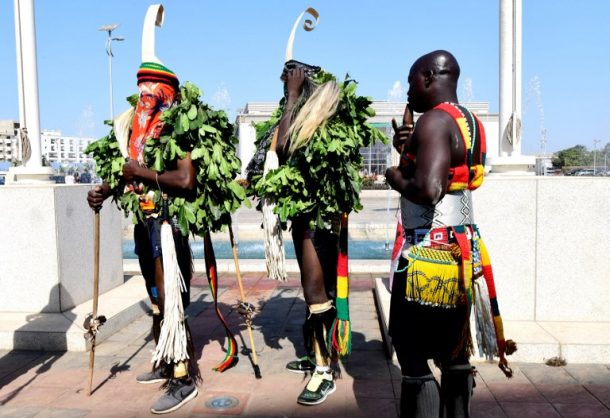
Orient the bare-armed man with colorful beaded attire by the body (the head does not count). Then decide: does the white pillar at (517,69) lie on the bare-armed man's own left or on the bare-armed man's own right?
on the bare-armed man's own right

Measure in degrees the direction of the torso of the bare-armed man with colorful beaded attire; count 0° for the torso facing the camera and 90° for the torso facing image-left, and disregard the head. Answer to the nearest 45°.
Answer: approximately 135°

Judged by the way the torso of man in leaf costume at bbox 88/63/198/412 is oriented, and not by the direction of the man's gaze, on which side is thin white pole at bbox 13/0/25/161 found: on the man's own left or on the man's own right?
on the man's own right

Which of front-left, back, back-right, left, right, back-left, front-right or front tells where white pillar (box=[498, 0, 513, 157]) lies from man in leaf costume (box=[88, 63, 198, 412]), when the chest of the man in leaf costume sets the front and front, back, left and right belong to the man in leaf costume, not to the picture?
back-left

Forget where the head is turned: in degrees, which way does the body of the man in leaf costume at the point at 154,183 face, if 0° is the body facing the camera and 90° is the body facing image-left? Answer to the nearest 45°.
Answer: approximately 45°

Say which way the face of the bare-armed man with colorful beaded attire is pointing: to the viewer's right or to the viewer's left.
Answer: to the viewer's left

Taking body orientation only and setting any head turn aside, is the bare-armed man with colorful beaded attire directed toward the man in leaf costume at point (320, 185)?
yes

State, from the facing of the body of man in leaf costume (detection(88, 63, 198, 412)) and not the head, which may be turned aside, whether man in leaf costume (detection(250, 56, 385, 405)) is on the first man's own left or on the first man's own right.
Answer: on the first man's own left

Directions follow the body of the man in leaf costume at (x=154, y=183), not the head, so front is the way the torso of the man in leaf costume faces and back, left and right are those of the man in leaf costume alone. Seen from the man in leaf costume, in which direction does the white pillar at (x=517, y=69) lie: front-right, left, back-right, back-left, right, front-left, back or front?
back-left

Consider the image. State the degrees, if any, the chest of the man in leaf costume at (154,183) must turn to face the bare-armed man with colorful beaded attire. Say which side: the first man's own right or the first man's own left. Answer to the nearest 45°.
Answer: approximately 90° to the first man's own left
